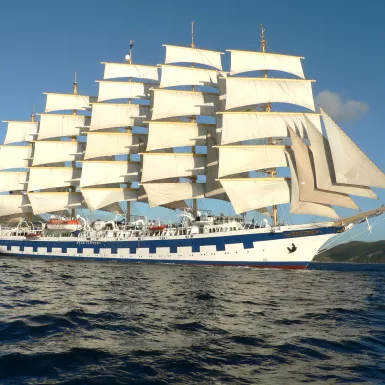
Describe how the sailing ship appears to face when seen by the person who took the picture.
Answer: facing the viewer and to the right of the viewer
